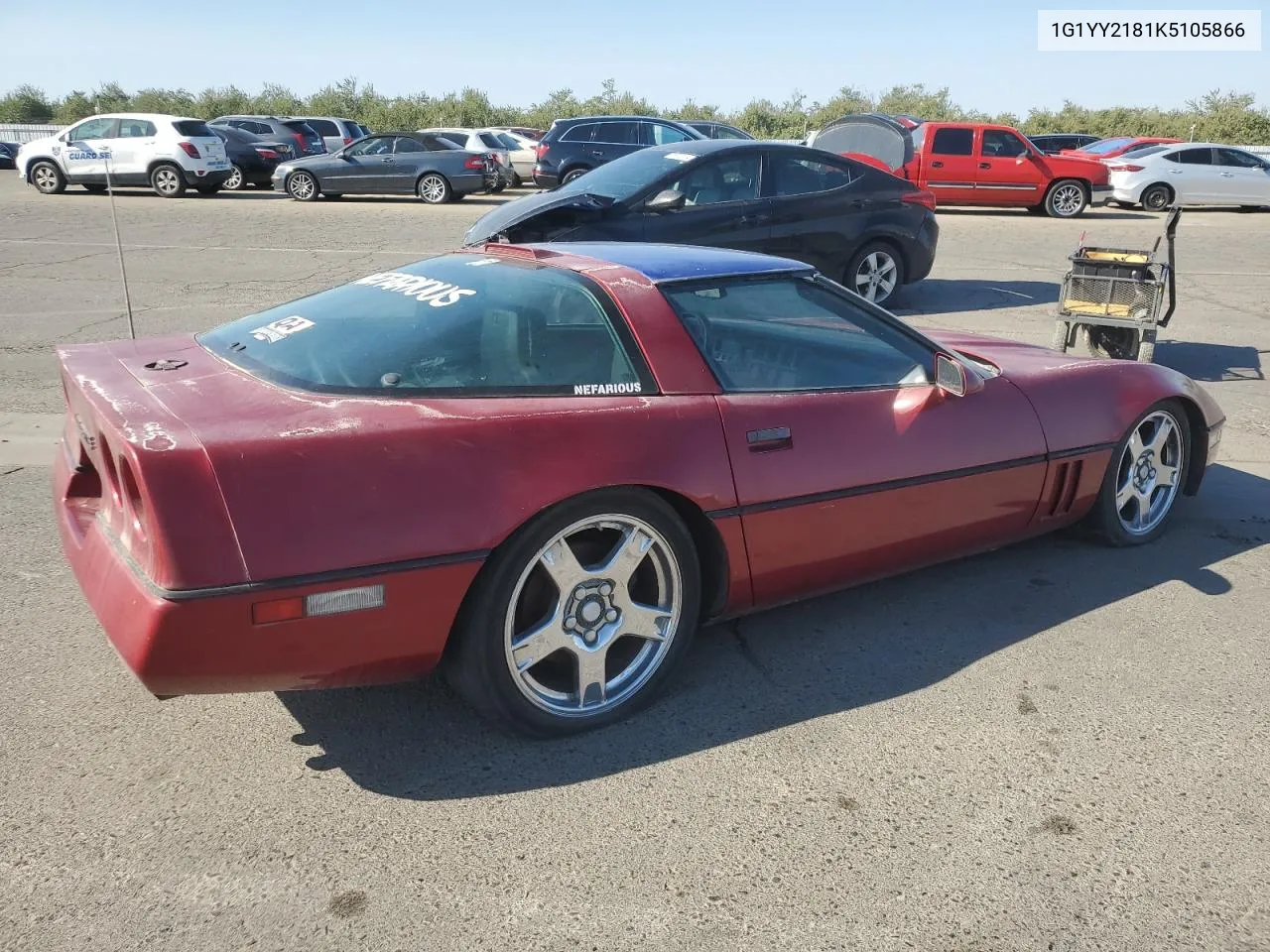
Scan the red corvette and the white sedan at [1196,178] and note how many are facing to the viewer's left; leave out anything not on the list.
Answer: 0

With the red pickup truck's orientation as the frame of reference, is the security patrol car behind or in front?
behind

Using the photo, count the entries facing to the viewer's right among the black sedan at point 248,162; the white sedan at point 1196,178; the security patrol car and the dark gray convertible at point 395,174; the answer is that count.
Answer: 1

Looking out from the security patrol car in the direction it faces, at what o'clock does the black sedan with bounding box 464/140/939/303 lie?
The black sedan is roughly at 7 o'clock from the security patrol car.

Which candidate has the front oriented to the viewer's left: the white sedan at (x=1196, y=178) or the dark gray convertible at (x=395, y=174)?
the dark gray convertible

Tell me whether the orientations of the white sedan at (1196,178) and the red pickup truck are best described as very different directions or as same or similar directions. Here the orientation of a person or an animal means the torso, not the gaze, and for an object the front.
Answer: same or similar directions

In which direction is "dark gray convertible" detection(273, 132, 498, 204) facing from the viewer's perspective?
to the viewer's left

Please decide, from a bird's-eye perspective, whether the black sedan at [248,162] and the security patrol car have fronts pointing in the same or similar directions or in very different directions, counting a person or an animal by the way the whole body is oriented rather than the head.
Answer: same or similar directions

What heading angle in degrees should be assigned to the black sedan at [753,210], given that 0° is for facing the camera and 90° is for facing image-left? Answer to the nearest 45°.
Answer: approximately 45°

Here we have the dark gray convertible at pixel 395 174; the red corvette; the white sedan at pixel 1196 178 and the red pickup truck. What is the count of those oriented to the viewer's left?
1

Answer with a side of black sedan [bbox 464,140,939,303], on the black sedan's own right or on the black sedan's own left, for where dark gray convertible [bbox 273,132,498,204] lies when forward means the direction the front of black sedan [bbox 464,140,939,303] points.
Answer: on the black sedan's own right

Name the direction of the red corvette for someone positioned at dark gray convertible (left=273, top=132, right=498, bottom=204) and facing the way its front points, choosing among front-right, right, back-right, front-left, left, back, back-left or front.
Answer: left

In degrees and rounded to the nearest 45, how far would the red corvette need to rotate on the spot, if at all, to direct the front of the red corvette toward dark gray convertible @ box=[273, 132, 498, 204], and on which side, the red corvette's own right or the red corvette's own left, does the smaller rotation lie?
approximately 45° to the red corvette's own left

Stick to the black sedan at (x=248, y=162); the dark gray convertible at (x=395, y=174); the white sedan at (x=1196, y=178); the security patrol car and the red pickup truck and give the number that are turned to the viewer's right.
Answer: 2

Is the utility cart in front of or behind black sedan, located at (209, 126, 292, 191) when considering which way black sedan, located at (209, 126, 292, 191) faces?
behind

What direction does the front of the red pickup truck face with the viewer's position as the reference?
facing to the right of the viewer
